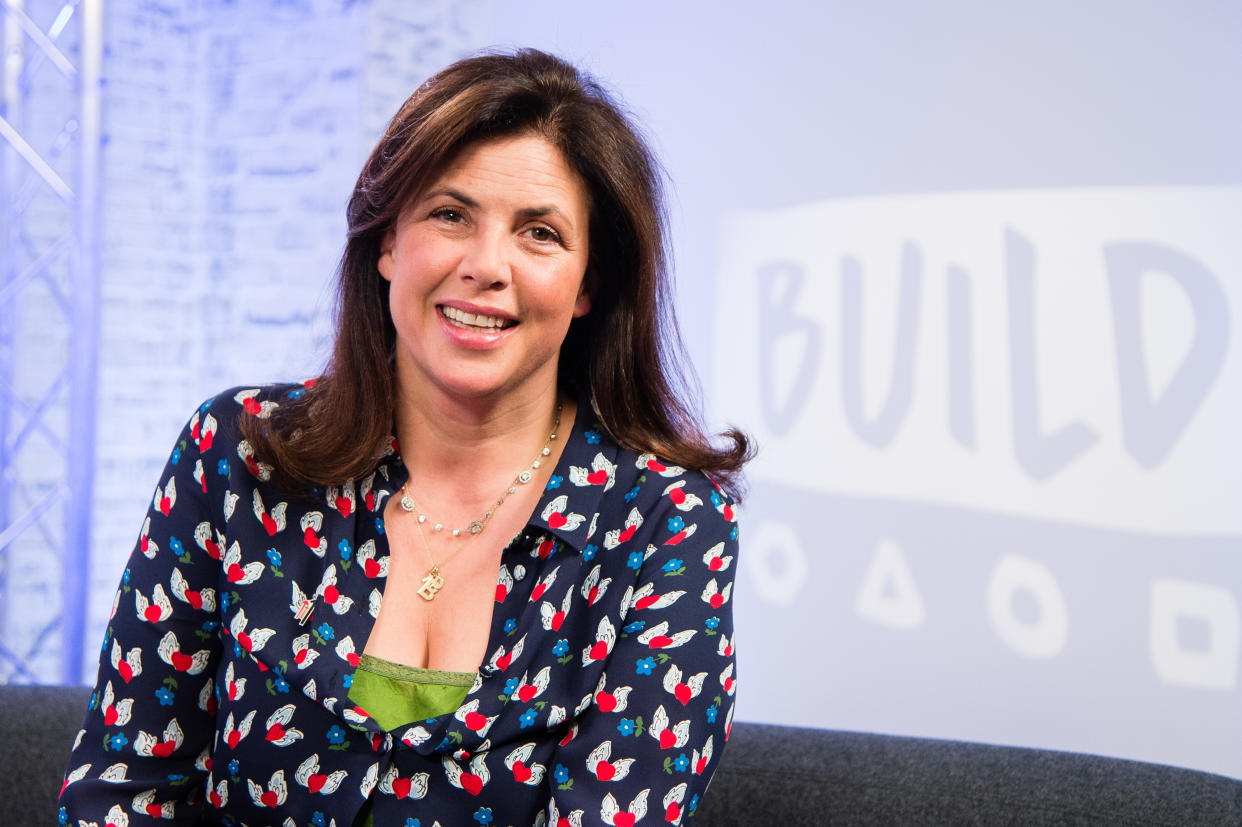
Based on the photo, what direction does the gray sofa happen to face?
toward the camera

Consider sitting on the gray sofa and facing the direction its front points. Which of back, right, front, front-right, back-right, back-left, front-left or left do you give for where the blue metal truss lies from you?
back-right

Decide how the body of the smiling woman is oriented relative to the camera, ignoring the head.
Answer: toward the camera

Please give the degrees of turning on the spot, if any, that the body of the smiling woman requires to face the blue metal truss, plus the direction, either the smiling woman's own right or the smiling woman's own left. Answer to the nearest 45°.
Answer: approximately 135° to the smiling woman's own right
